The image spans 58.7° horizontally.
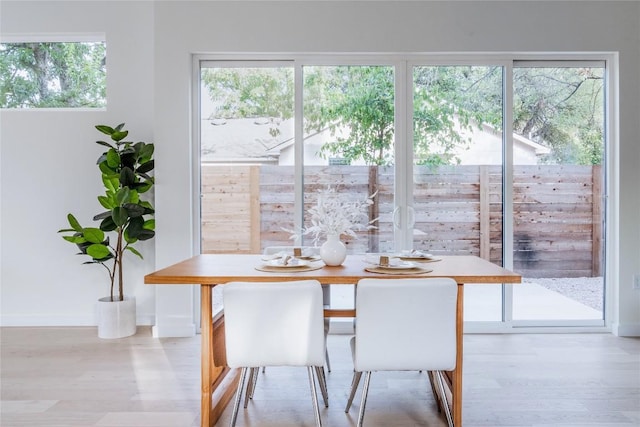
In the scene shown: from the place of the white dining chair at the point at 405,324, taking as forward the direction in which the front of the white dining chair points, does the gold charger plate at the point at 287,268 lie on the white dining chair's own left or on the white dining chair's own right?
on the white dining chair's own left

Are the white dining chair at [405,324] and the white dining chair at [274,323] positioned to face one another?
no

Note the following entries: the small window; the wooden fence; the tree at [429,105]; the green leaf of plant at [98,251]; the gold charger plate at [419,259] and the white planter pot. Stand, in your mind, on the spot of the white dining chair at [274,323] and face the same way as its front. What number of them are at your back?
0

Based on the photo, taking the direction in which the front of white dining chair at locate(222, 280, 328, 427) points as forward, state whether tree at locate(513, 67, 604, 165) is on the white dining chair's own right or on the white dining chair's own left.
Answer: on the white dining chair's own right

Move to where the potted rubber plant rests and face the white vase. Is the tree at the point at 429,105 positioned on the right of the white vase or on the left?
left

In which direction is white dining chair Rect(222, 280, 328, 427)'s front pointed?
away from the camera

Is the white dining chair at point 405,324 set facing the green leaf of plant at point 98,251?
no

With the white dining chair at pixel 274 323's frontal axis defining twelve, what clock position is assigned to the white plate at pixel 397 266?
The white plate is roughly at 2 o'clock from the white dining chair.

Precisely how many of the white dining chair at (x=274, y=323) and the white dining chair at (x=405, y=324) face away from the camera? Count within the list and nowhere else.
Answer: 2

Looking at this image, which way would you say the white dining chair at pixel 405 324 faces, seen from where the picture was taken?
facing away from the viewer

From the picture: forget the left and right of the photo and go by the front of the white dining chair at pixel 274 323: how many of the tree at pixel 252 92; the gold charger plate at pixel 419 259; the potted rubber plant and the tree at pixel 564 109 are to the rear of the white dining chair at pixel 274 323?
0

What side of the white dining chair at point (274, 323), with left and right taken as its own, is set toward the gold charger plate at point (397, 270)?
right

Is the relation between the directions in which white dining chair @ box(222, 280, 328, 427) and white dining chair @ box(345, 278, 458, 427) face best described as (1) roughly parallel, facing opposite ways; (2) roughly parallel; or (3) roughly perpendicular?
roughly parallel
